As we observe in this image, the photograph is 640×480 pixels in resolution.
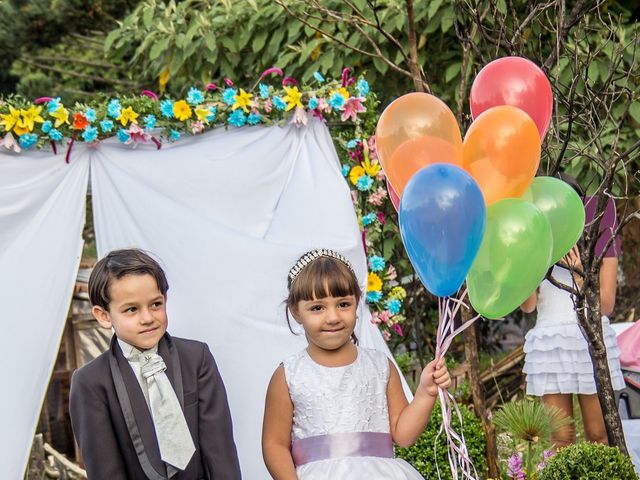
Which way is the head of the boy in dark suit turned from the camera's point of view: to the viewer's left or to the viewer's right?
to the viewer's right

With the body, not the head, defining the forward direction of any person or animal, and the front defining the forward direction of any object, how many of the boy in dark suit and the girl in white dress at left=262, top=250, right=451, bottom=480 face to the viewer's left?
0

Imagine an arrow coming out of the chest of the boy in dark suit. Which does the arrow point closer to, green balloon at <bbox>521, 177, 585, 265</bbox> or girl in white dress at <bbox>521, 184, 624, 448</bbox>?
the green balloon

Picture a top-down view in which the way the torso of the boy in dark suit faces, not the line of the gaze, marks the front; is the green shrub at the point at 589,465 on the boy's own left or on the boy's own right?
on the boy's own left
